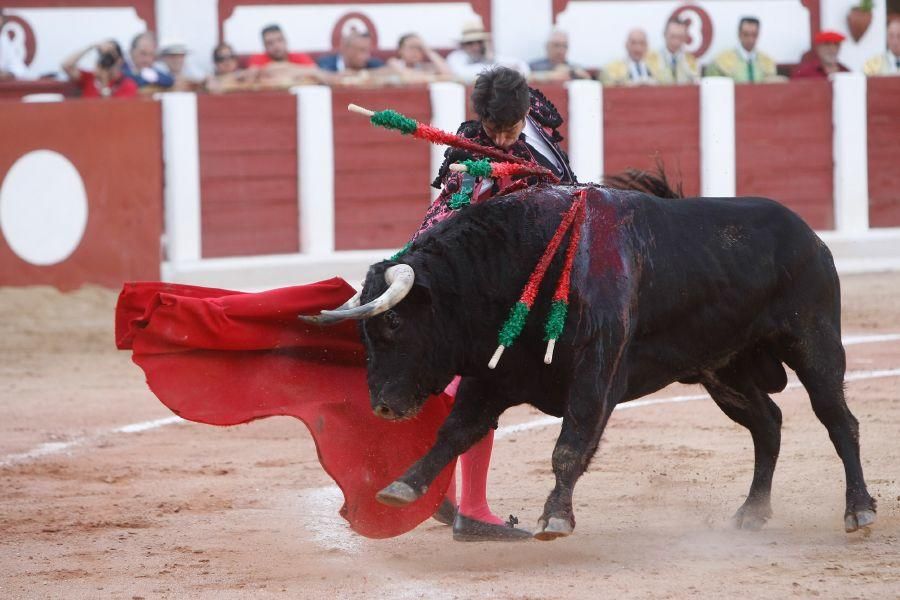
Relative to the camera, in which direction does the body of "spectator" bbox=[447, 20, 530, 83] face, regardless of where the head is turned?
toward the camera

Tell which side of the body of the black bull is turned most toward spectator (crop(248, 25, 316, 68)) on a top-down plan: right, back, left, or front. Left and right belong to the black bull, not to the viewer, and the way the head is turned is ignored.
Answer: right

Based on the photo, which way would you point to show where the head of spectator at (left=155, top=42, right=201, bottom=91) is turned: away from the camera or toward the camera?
toward the camera

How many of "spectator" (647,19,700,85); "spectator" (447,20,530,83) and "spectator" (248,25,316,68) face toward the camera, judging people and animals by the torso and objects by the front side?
3

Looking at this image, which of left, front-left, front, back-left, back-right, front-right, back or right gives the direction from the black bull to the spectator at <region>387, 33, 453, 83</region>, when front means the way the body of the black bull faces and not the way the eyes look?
right

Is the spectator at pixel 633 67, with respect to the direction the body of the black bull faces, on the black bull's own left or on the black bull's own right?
on the black bull's own right

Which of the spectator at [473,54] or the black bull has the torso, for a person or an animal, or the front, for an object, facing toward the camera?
the spectator

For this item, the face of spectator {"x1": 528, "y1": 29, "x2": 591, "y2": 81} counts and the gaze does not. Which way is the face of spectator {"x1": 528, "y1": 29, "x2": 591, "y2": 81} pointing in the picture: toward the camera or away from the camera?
toward the camera

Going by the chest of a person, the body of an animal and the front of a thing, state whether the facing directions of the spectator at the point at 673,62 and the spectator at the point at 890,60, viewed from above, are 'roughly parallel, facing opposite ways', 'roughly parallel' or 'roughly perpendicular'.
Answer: roughly parallel

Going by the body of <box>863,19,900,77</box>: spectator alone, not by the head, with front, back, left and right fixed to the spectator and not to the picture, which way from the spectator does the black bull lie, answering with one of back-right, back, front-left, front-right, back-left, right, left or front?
front

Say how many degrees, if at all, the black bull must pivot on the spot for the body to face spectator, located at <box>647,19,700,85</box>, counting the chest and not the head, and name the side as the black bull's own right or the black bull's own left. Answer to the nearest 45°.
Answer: approximately 90° to the black bull's own right

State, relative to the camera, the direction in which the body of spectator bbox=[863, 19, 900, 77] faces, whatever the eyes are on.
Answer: toward the camera

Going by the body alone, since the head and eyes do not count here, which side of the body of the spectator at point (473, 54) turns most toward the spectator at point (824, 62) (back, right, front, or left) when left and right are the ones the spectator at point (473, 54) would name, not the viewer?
left

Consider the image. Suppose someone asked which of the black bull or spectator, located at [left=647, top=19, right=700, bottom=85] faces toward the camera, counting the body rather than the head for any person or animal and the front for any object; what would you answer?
the spectator

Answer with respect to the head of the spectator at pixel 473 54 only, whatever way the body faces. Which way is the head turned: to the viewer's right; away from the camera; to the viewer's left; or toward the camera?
toward the camera
